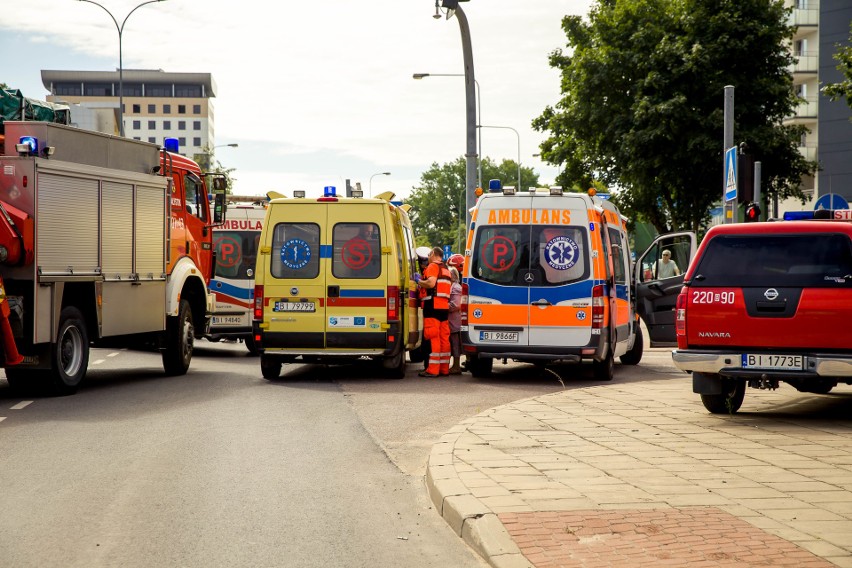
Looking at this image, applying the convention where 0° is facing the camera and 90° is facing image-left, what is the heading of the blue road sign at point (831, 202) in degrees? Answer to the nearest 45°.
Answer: approximately 0°

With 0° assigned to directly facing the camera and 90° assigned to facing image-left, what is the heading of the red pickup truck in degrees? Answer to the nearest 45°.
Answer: approximately 180°

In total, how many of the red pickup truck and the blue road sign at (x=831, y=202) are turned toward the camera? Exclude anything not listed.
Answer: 1

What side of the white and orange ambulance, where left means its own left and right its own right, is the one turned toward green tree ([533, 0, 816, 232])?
front

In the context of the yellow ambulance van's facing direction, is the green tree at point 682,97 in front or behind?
in front

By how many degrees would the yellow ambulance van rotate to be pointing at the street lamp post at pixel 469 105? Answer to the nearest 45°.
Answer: approximately 45° to its right

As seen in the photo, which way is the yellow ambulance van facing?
away from the camera

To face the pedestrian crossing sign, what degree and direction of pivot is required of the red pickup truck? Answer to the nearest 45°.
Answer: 0° — it already faces it

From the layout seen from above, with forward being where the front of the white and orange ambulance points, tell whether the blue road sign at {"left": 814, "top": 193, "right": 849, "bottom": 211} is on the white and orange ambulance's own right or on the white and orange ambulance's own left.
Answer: on the white and orange ambulance's own right

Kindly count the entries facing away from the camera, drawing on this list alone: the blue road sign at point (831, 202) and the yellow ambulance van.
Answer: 1

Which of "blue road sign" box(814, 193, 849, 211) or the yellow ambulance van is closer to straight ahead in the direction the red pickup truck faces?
the blue road sign

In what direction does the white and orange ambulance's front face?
away from the camera

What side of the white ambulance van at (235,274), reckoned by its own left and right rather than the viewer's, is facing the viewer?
back

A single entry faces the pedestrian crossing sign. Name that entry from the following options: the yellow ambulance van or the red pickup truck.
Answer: the red pickup truck

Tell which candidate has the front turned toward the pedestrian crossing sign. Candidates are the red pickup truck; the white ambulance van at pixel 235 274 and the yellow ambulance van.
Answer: the red pickup truck

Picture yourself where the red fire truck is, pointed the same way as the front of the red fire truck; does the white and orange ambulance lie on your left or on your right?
on your right
